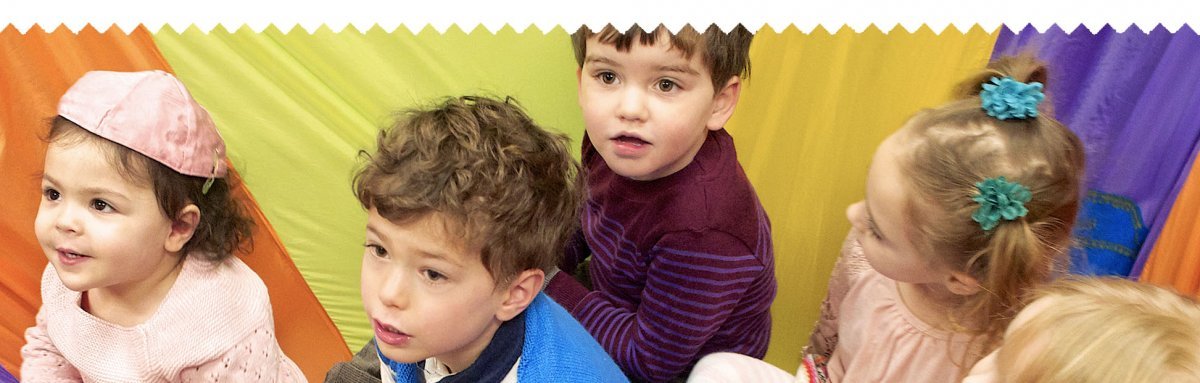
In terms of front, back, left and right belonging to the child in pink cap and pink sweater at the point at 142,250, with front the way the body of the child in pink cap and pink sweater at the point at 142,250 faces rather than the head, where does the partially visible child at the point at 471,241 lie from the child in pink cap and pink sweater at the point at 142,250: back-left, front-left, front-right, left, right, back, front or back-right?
left

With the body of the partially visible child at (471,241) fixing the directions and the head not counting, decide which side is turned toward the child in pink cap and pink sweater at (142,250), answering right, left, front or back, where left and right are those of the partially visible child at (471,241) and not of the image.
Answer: right

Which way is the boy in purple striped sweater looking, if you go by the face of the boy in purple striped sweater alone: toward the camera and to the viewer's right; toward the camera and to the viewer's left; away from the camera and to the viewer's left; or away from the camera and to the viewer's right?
toward the camera and to the viewer's left

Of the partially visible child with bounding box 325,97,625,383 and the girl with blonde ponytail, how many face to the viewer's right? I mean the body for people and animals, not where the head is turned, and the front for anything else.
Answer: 0

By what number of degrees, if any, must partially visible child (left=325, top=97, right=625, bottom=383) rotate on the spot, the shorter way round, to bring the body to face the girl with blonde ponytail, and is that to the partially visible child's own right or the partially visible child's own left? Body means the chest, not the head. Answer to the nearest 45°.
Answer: approximately 135° to the partially visible child's own left

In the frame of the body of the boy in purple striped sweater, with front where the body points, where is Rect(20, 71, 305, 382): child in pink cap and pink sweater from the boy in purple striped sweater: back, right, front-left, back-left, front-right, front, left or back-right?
front-right
